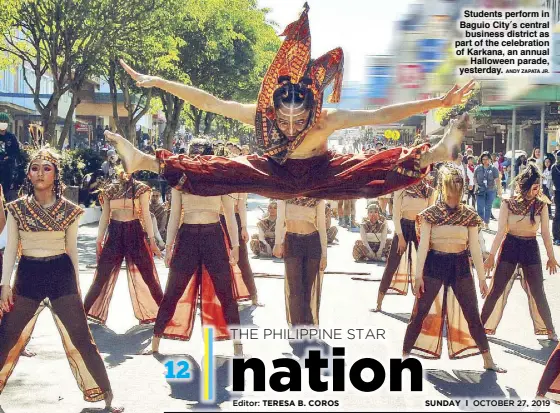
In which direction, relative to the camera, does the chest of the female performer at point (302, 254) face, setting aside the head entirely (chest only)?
toward the camera

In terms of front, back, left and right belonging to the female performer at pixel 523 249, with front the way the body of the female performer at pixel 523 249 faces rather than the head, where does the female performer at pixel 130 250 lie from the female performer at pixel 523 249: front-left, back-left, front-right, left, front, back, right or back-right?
right

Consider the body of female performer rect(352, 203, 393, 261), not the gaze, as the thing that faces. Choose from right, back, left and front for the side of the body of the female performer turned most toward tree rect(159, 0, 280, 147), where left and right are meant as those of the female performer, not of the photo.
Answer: back

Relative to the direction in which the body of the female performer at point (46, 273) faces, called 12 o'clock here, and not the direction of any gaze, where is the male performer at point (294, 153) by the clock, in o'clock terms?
the male performer at point (294, 153) is roughly at 10 o'clock from the female performer at point (46, 273).

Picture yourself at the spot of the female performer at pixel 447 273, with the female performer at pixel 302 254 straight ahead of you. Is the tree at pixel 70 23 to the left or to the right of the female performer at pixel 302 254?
right

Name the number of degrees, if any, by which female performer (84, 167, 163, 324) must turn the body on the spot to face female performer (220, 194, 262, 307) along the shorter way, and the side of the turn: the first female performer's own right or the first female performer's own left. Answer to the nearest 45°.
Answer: approximately 135° to the first female performer's own left

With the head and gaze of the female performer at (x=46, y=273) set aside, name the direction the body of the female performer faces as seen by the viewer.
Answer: toward the camera

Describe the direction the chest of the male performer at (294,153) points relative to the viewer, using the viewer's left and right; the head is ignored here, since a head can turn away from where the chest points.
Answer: facing the viewer
